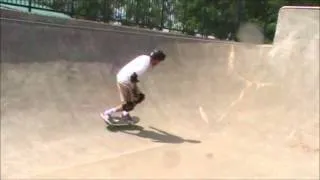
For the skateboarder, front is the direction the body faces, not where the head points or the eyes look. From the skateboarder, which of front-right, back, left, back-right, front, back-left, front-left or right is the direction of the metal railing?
left

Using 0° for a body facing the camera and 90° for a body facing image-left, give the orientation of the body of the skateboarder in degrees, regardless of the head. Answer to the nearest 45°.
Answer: approximately 270°
